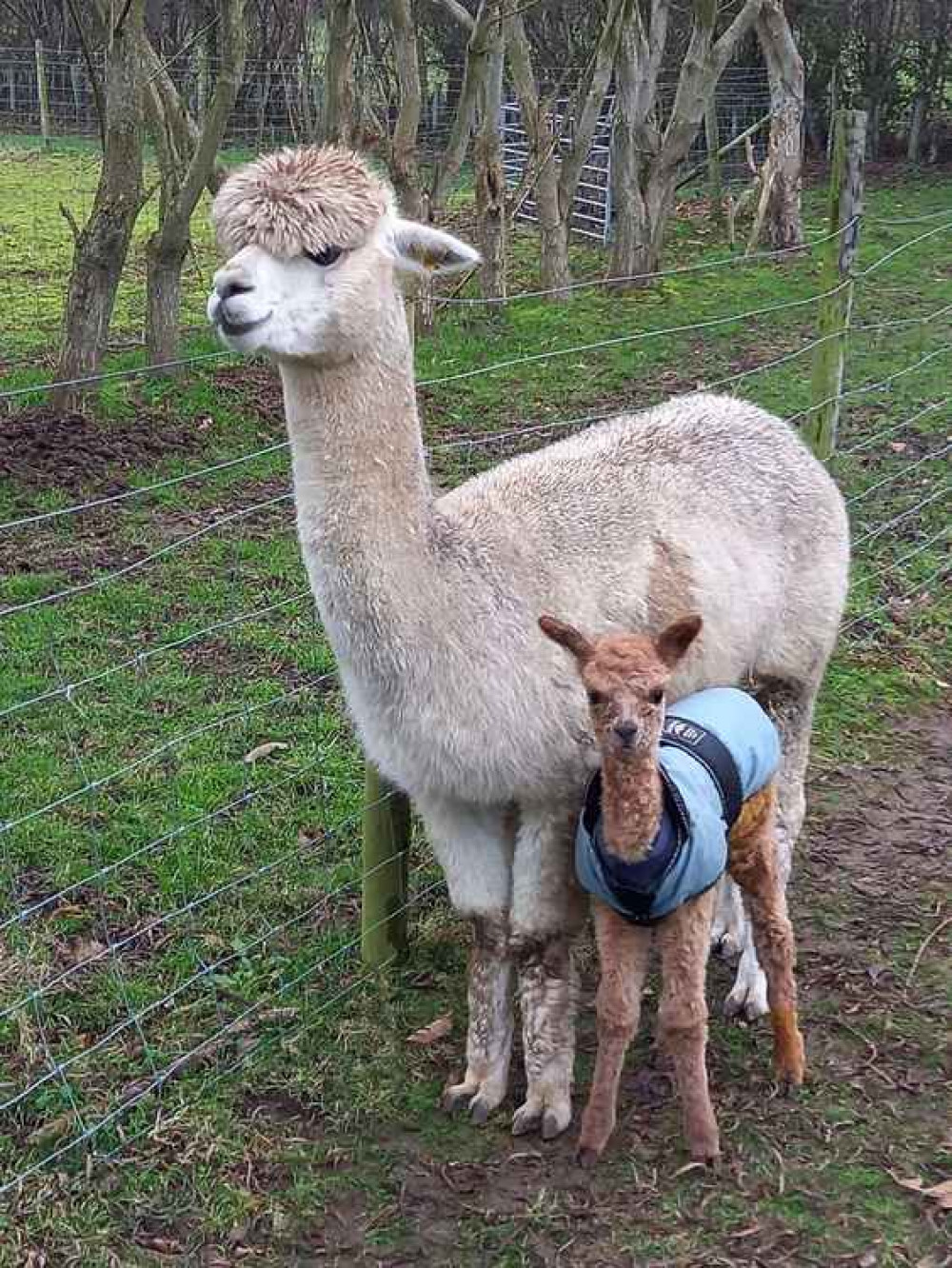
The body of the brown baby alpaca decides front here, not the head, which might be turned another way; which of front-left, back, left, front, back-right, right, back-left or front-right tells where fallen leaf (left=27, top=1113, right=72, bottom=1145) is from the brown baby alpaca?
front-right

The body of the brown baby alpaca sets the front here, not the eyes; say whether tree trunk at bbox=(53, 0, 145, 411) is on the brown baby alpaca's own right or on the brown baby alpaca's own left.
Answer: on the brown baby alpaca's own right

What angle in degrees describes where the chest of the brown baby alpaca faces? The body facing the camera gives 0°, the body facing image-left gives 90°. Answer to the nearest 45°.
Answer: approximately 45°

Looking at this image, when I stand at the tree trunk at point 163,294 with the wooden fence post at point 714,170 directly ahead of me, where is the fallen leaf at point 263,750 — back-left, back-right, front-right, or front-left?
back-right

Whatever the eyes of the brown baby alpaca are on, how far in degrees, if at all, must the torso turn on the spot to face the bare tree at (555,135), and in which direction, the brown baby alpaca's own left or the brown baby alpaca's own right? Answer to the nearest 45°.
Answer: approximately 135° to the brown baby alpaca's own right

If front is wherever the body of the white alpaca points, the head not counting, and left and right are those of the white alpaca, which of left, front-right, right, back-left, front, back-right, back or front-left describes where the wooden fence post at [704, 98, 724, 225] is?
back-right

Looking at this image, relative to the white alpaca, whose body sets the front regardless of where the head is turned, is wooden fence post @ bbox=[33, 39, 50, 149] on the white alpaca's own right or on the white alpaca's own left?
on the white alpaca's own right

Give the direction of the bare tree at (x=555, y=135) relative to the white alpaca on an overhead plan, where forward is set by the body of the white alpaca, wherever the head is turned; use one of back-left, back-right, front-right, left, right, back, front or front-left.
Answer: back-right

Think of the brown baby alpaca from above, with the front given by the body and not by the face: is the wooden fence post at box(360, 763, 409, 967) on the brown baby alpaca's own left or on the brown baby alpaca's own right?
on the brown baby alpaca's own right
